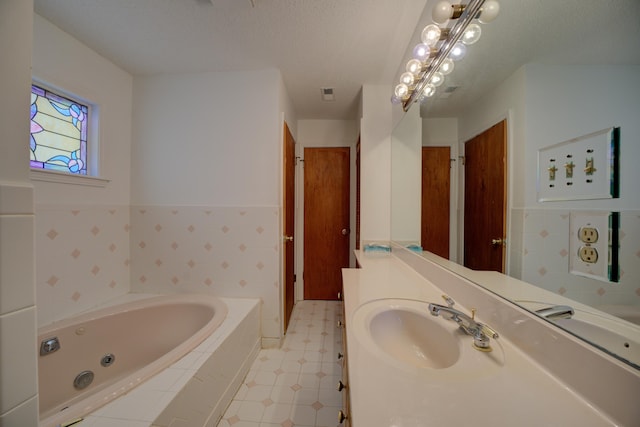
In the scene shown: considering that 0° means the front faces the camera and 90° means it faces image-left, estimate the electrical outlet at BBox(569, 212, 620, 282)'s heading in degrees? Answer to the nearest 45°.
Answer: approximately 45°

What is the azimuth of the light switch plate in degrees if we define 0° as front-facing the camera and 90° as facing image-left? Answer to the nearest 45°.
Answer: approximately 45°
